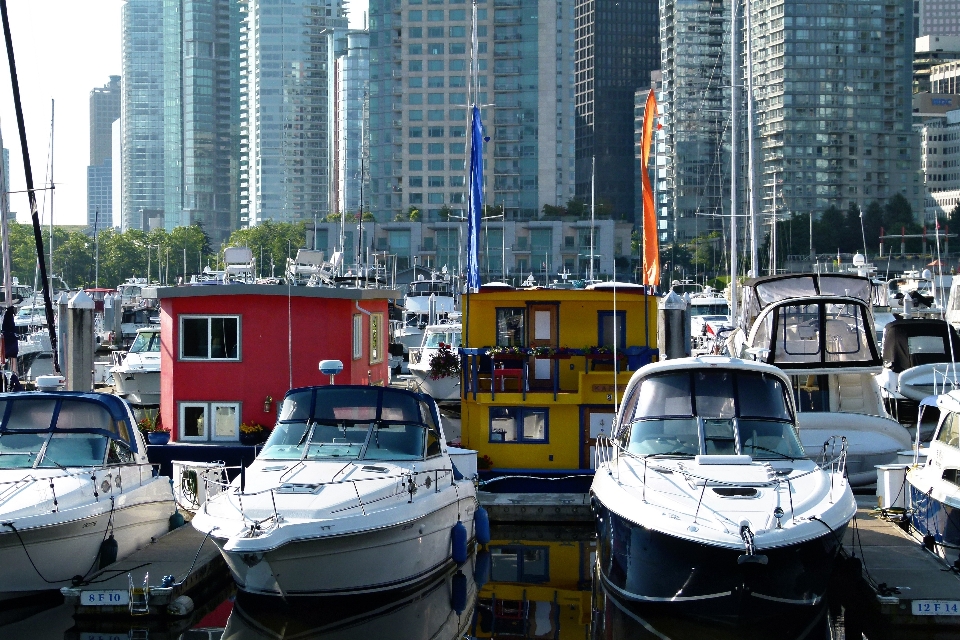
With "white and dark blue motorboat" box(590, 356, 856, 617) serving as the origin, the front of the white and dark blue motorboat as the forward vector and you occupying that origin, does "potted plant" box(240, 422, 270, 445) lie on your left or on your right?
on your right

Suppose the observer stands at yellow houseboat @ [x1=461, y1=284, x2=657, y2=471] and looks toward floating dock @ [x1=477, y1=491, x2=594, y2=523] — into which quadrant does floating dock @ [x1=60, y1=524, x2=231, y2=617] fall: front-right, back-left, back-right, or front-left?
front-right

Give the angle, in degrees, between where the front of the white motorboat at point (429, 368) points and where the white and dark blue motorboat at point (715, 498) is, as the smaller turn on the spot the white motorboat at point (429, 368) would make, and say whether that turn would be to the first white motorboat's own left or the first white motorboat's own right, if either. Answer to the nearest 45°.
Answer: approximately 45° to the first white motorboat's own left

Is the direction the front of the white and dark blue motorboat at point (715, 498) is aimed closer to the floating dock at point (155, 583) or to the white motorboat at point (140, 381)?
the floating dock

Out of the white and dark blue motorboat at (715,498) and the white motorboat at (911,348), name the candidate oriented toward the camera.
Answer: the white and dark blue motorboat at (715,498)

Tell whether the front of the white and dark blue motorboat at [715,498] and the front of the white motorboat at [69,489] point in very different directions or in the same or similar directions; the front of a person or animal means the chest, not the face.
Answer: same or similar directions

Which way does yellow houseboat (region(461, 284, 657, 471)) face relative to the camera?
toward the camera

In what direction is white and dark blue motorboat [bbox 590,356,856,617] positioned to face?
toward the camera
